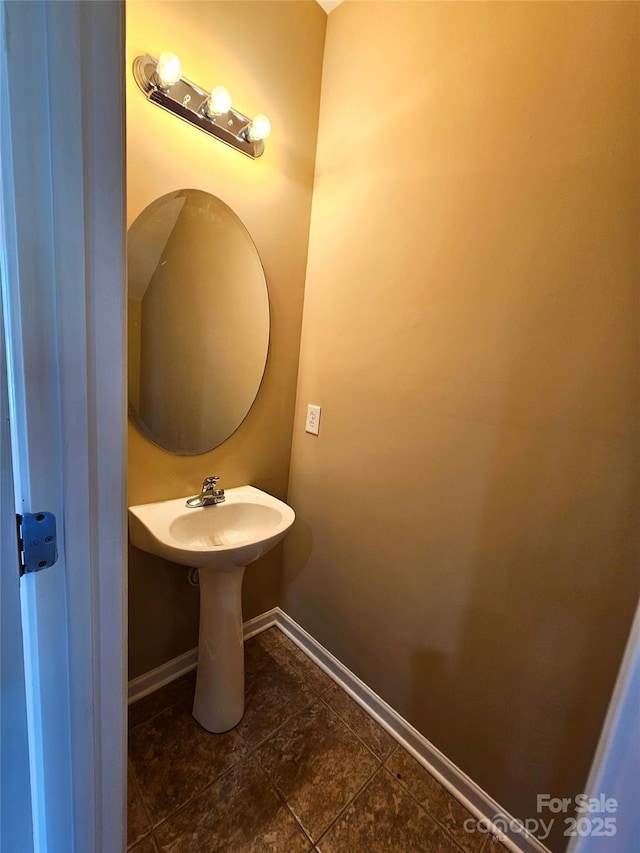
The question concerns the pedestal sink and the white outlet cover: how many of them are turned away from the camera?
0

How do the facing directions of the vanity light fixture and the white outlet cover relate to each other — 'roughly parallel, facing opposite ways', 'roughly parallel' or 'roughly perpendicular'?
roughly perpendicular

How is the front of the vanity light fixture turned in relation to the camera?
facing the viewer and to the right of the viewer

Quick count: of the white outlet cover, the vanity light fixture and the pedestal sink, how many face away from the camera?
0

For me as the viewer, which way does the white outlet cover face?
facing the viewer and to the left of the viewer

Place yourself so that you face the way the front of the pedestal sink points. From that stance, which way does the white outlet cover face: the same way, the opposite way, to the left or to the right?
to the right

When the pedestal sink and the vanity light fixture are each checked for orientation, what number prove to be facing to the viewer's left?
0
